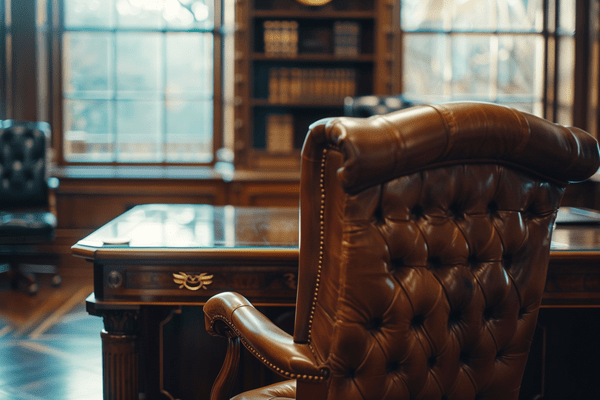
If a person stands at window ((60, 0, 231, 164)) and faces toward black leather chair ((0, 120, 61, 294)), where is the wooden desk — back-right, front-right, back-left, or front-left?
front-left

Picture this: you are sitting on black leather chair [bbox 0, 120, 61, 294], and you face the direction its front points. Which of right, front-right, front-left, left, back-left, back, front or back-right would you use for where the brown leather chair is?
front

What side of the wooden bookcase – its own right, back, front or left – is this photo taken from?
front

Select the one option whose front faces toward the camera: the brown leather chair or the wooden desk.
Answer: the wooden desk

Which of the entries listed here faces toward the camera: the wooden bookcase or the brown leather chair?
the wooden bookcase

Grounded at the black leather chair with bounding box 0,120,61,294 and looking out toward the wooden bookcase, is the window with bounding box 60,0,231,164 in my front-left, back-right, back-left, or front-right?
front-left

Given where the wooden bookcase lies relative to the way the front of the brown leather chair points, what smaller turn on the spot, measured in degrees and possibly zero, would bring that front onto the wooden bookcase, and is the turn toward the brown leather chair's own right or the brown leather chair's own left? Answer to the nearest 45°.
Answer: approximately 45° to the brown leather chair's own right

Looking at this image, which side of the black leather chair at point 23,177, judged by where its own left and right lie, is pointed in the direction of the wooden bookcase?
left

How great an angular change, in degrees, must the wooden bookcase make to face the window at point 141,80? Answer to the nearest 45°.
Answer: approximately 90° to its right

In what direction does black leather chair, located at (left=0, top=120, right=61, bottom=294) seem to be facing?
toward the camera

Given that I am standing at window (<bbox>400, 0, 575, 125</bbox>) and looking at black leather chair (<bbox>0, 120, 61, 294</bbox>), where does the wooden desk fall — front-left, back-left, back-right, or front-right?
front-left

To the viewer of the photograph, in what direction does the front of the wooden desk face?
facing the viewer

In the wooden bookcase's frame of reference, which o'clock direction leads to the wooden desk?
The wooden desk is roughly at 12 o'clock from the wooden bookcase.

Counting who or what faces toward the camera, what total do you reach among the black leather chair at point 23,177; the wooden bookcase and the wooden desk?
3
